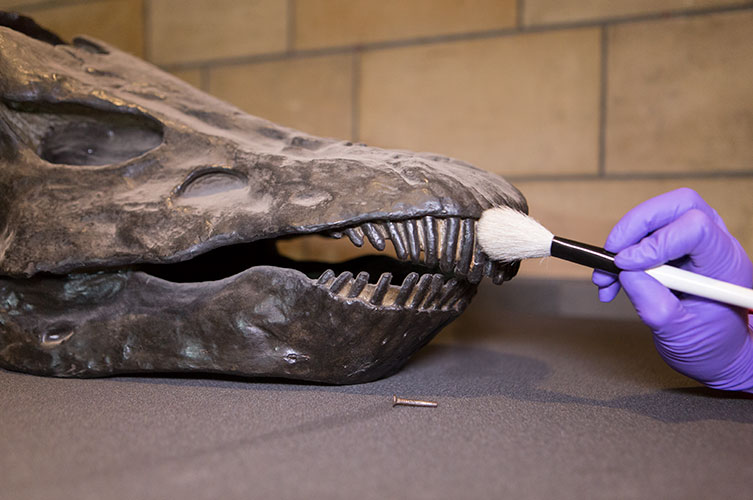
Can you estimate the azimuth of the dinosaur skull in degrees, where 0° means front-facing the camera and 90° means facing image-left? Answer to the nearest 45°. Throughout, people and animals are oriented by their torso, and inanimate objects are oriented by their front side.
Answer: approximately 270°
